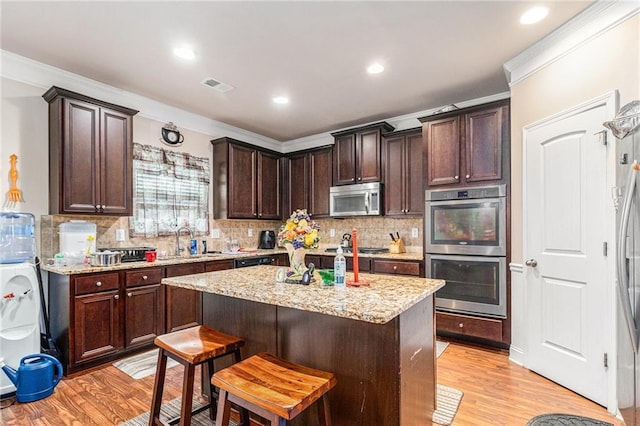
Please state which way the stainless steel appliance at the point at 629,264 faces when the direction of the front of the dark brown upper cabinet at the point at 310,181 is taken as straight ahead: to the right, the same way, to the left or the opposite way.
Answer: to the right

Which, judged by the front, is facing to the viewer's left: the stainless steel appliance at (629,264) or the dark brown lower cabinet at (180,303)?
the stainless steel appliance

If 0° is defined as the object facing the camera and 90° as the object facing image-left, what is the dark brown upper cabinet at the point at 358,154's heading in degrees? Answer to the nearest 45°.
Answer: approximately 45°

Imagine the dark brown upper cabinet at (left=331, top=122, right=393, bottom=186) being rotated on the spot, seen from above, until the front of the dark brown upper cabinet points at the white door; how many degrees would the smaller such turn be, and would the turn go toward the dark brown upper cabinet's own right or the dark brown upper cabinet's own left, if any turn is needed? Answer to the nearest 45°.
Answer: approximately 90° to the dark brown upper cabinet's own left

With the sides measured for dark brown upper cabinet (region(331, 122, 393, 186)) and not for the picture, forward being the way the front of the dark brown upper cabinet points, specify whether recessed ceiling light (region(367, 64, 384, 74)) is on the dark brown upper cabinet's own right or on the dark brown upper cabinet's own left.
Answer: on the dark brown upper cabinet's own left

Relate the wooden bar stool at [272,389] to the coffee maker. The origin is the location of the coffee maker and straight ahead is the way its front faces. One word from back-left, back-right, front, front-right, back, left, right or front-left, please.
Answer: front

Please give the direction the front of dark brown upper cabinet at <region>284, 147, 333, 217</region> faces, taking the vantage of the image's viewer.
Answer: facing the viewer and to the left of the viewer

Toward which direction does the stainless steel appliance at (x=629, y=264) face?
to the viewer's left

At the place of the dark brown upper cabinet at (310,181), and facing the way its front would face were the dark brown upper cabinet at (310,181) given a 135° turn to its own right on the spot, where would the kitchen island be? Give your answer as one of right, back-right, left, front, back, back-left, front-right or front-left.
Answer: back

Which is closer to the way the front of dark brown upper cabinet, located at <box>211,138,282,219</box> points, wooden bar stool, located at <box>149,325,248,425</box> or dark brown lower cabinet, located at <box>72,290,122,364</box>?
the wooden bar stool

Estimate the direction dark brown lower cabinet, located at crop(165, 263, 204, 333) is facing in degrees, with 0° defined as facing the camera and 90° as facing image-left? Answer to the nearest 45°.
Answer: approximately 315°

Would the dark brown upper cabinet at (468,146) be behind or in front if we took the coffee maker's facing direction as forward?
in front

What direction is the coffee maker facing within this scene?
toward the camera

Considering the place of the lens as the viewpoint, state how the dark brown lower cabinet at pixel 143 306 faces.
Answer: facing the viewer and to the right of the viewer
